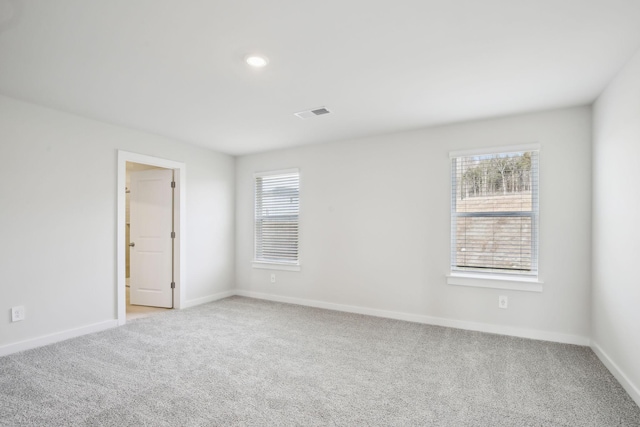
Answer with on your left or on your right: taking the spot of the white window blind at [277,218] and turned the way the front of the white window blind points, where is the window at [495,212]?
on your left

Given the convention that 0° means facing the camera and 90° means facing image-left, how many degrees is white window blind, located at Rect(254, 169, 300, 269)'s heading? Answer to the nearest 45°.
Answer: approximately 45°
